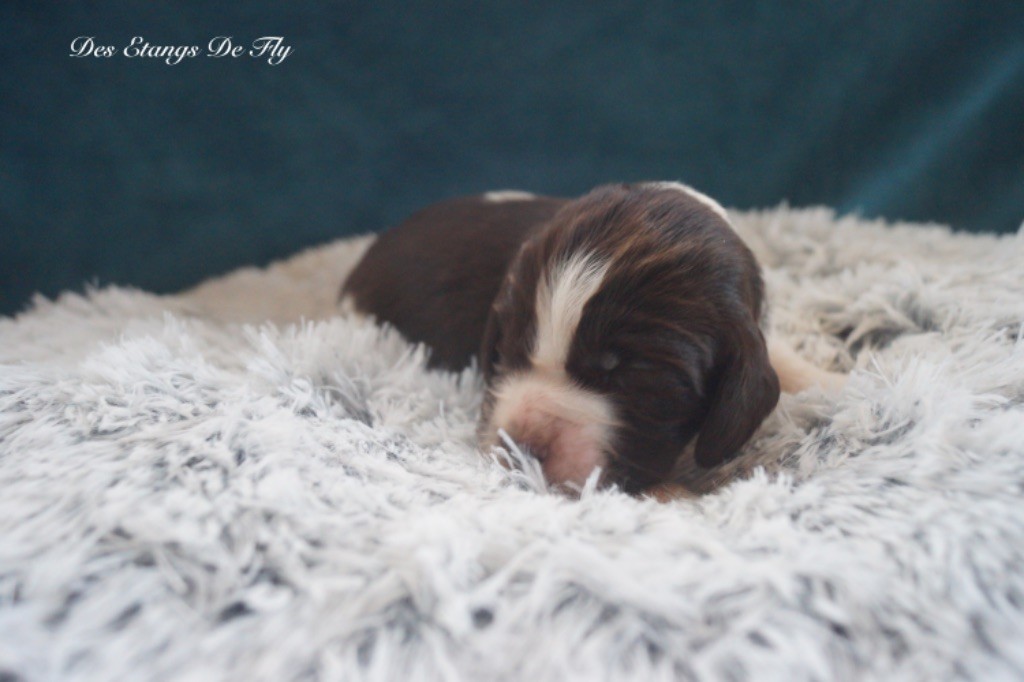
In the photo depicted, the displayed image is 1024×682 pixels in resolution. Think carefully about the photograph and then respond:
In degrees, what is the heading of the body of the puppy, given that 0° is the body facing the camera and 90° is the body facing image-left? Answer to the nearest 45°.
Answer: approximately 315°
